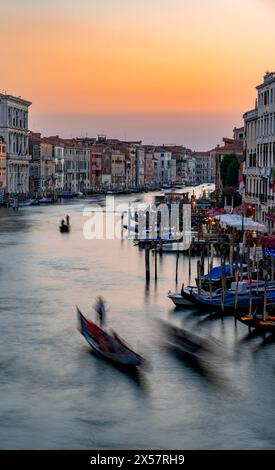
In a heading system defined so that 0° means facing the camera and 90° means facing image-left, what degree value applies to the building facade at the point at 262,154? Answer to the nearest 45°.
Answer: approximately 45°

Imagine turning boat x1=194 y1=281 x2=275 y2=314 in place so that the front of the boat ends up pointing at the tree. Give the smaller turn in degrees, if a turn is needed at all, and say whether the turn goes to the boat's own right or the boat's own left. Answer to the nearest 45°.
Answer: approximately 90° to the boat's own right

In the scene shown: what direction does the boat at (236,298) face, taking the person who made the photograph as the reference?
facing to the left of the viewer

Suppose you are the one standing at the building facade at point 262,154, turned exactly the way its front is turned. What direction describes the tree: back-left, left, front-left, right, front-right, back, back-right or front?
back-right

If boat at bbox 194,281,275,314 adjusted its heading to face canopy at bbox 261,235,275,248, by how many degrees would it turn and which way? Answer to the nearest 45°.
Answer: approximately 90° to its right

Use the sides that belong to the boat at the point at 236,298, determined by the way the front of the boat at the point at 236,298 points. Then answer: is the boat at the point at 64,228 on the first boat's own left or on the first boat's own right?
on the first boat's own right

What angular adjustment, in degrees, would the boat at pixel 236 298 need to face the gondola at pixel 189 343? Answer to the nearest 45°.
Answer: approximately 90° to its left

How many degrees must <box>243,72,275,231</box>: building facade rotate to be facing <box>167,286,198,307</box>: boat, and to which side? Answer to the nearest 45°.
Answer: approximately 45° to its left
